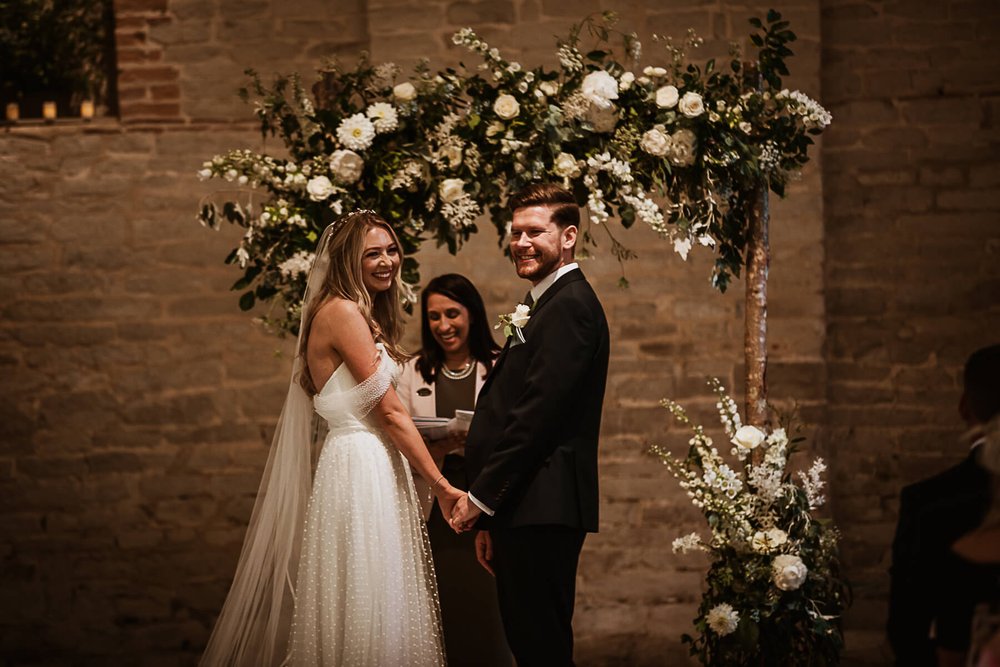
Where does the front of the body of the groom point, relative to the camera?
to the viewer's left

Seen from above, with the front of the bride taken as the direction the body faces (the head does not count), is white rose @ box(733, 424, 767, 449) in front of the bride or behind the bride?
in front

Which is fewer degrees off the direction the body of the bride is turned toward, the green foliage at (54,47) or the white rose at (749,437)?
the white rose

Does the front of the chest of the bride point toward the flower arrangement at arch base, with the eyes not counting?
yes

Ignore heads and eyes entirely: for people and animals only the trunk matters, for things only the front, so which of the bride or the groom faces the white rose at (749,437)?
the bride

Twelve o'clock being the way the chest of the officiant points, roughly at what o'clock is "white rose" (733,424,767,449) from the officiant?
The white rose is roughly at 10 o'clock from the officiant.

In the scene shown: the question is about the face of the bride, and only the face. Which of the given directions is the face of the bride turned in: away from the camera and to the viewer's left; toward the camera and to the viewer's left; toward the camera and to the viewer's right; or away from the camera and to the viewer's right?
toward the camera and to the viewer's right

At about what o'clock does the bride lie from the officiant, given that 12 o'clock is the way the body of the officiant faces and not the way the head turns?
The bride is roughly at 1 o'clock from the officiant.

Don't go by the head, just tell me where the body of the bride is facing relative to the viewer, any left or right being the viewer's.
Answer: facing to the right of the viewer

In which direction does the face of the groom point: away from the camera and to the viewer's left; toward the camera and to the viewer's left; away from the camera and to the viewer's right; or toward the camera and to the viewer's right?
toward the camera and to the viewer's left

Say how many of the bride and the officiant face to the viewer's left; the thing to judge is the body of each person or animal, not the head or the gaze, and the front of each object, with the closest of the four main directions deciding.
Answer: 0

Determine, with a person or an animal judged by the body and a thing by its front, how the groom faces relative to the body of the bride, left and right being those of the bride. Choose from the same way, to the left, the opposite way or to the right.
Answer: the opposite way
